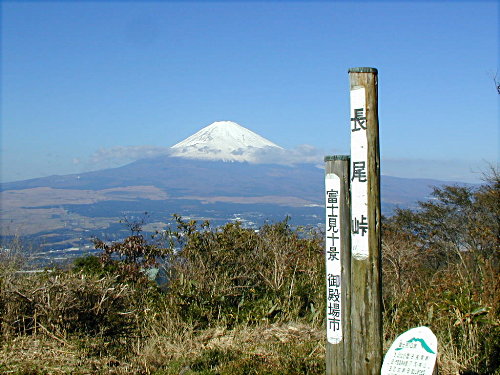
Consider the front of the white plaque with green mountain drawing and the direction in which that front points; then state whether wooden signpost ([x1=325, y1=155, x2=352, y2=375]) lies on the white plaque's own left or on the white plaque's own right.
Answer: on the white plaque's own right

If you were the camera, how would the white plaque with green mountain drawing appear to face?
facing the viewer
